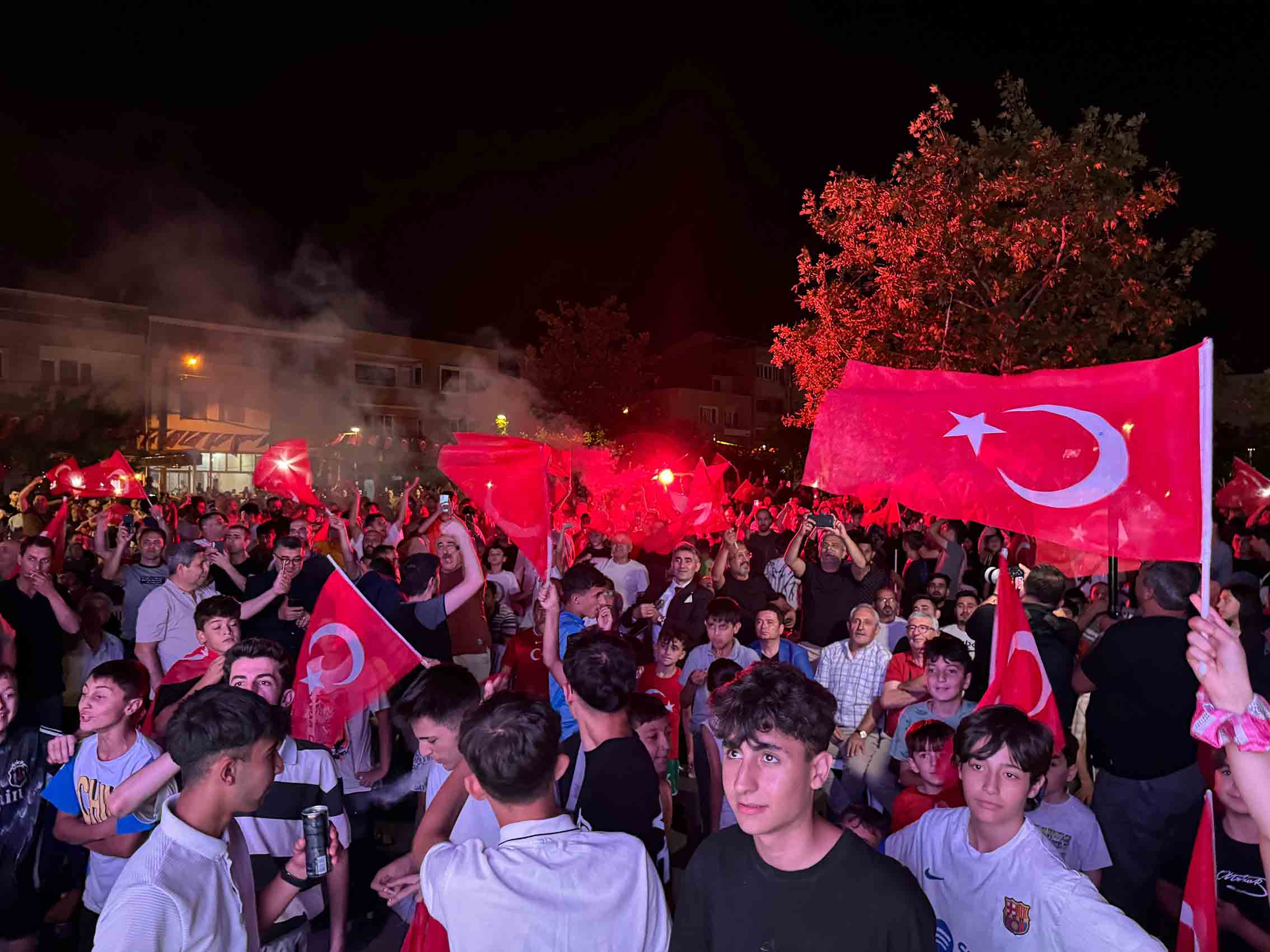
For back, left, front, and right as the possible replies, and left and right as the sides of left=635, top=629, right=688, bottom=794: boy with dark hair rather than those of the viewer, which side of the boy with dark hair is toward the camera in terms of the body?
front

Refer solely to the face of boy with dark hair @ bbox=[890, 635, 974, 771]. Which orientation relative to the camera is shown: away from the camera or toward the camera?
toward the camera

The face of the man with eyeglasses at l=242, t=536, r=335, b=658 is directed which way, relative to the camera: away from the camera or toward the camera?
toward the camera

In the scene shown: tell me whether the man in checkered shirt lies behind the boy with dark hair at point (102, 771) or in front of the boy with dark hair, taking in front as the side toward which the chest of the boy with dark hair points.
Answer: behind

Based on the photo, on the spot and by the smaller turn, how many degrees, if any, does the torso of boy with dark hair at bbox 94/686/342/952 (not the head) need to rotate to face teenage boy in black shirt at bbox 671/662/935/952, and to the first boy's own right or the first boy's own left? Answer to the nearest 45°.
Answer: approximately 45° to the first boy's own right

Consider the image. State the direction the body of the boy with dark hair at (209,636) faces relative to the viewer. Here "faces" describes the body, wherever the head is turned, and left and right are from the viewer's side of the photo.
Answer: facing the viewer and to the right of the viewer

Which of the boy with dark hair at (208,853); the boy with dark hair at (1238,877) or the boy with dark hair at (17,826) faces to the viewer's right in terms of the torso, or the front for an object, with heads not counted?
the boy with dark hair at (208,853)

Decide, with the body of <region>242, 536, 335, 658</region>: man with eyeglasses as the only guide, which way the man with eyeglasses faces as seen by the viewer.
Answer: toward the camera

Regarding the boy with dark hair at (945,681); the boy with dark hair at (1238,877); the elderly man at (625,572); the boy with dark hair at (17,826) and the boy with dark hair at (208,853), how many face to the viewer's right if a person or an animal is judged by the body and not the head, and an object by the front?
1

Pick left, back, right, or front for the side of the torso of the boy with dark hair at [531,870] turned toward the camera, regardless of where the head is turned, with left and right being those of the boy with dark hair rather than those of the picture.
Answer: back

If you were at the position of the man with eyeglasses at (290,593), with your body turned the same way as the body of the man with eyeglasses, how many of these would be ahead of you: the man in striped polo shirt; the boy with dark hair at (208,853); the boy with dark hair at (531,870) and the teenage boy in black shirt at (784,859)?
4

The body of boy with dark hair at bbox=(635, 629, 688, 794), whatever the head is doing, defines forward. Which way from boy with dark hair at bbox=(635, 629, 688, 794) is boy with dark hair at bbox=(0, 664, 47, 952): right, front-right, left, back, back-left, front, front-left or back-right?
front-right

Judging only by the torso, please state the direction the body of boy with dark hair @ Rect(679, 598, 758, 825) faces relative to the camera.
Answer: toward the camera

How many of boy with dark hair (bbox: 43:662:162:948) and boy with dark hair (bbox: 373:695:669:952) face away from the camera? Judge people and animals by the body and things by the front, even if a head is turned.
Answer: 1

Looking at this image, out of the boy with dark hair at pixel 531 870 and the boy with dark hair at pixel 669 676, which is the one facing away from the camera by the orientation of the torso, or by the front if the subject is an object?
the boy with dark hair at pixel 531 870

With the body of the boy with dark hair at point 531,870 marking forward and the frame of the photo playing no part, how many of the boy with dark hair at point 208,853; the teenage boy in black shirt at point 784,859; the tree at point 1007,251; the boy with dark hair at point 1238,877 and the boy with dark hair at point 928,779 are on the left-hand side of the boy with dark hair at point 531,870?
1

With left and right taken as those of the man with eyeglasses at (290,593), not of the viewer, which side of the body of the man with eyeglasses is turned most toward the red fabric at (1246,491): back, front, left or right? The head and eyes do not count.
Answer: left

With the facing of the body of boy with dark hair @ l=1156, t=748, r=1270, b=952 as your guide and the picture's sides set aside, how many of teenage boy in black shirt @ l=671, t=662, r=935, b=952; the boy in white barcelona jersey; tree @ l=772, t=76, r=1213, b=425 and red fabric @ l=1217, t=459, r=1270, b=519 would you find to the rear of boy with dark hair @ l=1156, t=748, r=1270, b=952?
2

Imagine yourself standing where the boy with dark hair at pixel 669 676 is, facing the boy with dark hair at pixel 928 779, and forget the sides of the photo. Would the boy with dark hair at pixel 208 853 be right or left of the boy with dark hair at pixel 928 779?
right

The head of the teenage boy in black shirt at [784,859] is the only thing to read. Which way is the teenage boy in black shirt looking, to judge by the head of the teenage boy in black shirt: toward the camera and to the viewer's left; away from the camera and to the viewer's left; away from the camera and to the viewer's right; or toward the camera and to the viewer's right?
toward the camera and to the viewer's left
